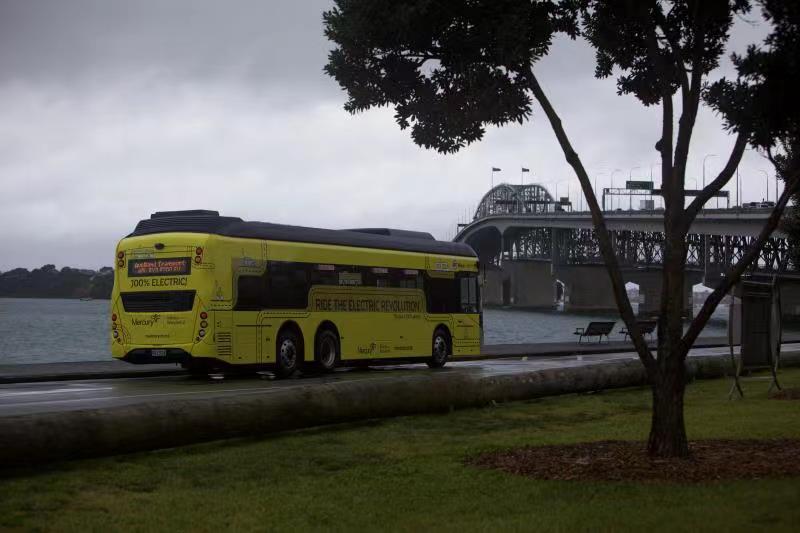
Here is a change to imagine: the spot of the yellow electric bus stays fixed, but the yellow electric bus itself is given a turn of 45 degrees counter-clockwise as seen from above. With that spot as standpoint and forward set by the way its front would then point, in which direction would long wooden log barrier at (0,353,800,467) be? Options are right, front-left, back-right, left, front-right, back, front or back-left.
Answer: back

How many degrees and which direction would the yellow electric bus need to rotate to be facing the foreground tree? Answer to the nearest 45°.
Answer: approximately 135° to its right

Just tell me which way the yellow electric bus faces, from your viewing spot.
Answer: facing away from the viewer and to the right of the viewer
